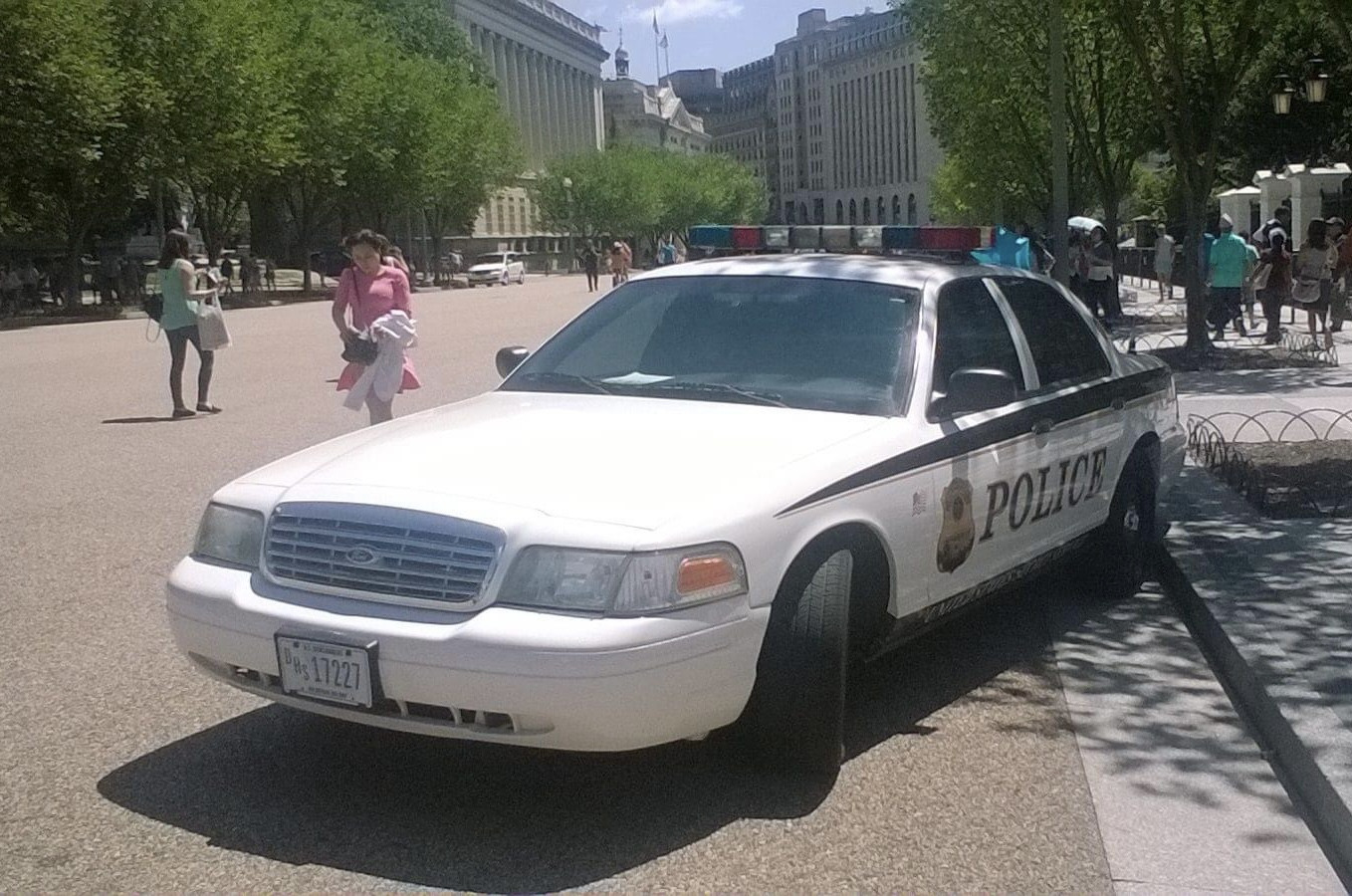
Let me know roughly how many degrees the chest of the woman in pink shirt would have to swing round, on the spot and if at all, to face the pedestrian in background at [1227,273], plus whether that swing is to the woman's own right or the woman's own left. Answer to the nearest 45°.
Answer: approximately 135° to the woman's own left

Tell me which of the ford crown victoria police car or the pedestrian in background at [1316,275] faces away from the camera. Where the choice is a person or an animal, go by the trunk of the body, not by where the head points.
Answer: the pedestrian in background

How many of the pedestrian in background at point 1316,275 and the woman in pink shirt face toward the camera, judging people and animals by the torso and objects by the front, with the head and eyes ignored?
1

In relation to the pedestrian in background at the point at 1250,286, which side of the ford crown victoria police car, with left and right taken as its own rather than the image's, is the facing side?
back

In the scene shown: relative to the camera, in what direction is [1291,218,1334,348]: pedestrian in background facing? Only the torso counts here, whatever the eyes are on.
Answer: away from the camera

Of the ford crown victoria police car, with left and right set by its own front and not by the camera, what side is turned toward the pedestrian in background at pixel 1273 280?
back

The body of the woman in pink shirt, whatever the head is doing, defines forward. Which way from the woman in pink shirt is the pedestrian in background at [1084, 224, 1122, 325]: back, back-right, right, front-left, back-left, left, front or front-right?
back-left

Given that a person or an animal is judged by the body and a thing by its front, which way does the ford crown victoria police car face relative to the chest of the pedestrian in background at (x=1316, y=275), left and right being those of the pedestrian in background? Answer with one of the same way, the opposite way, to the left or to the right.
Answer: the opposite way

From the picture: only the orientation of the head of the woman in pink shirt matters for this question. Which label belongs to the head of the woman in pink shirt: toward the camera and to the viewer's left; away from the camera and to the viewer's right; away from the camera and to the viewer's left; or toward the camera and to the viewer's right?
toward the camera and to the viewer's left

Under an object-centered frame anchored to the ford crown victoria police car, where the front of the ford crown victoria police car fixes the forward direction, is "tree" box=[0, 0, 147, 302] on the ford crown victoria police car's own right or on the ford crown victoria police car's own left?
on the ford crown victoria police car's own right

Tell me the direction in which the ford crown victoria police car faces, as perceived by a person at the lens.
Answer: facing the viewer and to the left of the viewer

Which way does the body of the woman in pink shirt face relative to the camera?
toward the camera

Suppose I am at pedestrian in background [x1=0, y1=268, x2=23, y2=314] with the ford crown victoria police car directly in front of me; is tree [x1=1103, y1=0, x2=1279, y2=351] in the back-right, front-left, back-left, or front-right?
front-left

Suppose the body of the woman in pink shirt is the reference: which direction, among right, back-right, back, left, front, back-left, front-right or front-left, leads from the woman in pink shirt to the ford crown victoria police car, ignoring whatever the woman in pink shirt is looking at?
front

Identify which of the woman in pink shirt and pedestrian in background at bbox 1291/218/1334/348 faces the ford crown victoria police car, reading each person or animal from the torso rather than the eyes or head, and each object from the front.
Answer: the woman in pink shirt
